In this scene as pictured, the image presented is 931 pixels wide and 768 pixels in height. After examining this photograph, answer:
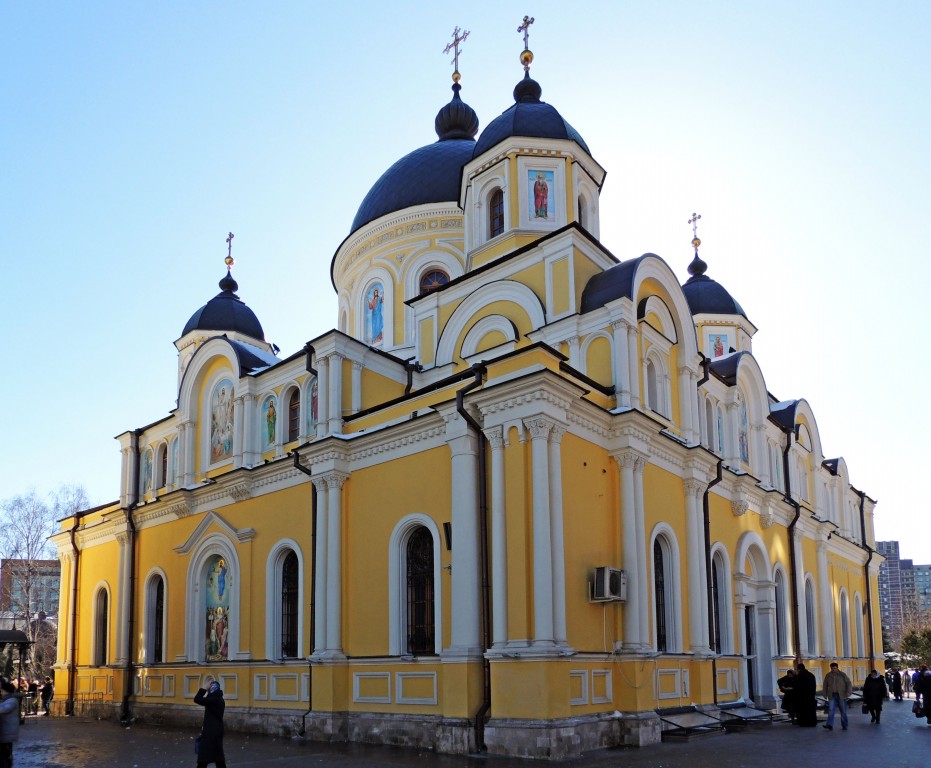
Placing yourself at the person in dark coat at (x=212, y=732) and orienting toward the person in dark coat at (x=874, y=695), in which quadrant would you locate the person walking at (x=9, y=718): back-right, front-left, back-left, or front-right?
back-left

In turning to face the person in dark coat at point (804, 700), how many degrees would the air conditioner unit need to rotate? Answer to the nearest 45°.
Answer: approximately 90° to its left

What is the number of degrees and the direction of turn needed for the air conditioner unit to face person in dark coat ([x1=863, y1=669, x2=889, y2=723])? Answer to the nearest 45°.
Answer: approximately 90° to its left

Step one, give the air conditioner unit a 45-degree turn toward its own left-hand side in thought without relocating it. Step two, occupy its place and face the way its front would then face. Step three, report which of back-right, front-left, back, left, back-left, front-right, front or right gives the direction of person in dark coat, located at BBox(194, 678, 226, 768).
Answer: back-right

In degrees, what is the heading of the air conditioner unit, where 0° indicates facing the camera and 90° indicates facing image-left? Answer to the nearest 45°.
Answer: approximately 315°

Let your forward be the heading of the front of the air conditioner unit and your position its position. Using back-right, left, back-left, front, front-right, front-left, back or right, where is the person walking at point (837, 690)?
left

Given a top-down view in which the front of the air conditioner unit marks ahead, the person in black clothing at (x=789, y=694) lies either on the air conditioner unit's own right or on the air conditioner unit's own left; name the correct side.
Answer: on the air conditioner unit's own left

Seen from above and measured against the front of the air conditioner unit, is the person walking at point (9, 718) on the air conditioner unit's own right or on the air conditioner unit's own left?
on the air conditioner unit's own right
